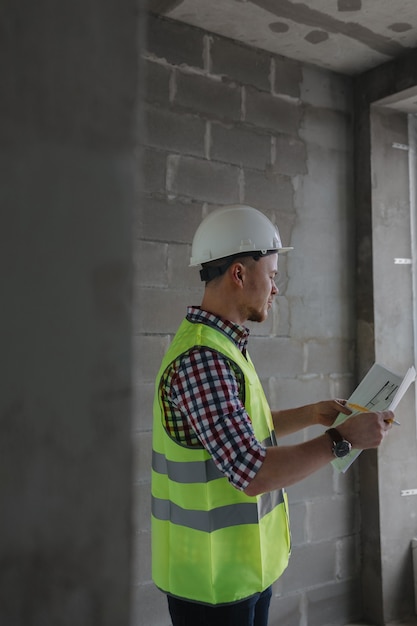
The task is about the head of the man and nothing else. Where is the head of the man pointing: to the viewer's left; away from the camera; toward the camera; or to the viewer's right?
to the viewer's right

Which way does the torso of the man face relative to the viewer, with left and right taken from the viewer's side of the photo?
facing to the right of the viewer
